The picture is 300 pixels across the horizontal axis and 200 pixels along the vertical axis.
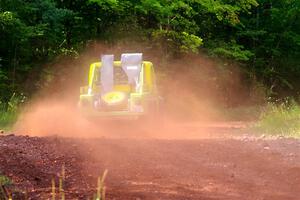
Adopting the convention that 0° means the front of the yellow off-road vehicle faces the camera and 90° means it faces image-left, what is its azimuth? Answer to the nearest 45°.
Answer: approximately 180°
